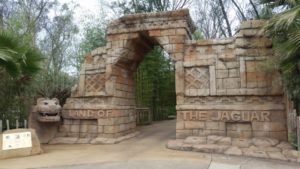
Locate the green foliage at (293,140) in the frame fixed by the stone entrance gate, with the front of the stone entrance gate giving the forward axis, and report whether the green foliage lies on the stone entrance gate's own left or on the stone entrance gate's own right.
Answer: on the stone entrance gate's own left

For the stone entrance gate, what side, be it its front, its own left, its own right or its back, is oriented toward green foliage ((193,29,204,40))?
back

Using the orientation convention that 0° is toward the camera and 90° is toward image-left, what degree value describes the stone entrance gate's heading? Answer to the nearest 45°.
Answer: approximately 0°

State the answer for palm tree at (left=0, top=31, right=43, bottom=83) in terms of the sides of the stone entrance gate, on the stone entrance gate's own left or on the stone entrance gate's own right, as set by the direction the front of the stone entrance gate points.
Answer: on the stone entrance gate's own right

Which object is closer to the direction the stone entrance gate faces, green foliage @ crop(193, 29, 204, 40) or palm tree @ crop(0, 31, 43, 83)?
the palm tree

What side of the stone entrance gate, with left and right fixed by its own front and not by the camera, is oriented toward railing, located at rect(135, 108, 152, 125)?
back

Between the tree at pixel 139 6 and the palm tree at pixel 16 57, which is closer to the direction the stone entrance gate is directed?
the palm tree

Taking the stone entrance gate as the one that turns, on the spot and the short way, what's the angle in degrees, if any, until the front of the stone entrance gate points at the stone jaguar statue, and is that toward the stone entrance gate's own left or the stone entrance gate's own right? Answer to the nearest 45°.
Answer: approximately 90° to the stone entrance gate's own right

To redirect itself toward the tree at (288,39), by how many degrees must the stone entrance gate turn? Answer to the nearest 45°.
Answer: approximately 45° to its left

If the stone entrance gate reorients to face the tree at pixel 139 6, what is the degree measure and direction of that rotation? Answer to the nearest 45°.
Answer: approximately 180°
